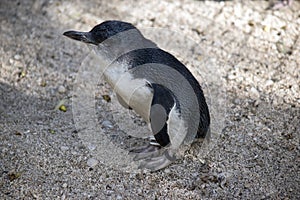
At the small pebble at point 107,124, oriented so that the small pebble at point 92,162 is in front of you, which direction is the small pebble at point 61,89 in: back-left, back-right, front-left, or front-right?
back-right

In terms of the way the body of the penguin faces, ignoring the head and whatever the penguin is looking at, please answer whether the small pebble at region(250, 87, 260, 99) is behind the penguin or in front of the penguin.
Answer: behind

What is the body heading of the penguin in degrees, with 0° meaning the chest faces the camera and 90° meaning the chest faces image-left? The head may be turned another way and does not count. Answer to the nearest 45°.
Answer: approximately 90°
